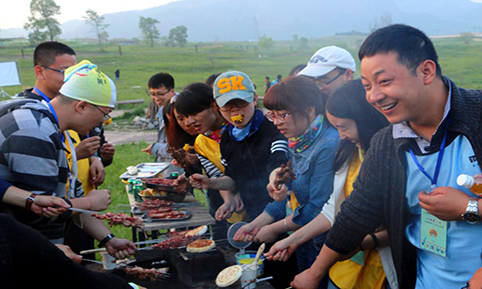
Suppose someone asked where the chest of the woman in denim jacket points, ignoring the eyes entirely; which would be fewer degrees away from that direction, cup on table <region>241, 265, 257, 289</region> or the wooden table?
the cup on table

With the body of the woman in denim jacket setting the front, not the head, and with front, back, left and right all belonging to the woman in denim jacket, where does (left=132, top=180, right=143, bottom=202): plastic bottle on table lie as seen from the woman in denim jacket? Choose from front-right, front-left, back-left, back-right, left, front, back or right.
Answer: right

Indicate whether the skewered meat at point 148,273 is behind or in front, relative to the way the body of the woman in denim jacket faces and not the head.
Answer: in front

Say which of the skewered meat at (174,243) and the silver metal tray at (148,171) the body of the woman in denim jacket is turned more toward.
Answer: the skewered meat

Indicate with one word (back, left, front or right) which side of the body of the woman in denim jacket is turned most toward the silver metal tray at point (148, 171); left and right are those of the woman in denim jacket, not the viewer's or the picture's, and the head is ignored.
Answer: right

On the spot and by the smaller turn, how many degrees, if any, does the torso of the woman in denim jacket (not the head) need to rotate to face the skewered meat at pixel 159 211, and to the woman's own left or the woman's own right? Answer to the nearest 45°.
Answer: approximately 90° to the woman's own right

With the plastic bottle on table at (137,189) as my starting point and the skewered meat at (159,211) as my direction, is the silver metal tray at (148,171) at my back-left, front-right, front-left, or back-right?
back-left

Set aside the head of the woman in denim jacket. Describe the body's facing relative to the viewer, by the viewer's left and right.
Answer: facing the viewer and to the left of the viewer

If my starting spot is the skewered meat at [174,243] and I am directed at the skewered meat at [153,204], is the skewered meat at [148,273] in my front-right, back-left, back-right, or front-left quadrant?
back-left

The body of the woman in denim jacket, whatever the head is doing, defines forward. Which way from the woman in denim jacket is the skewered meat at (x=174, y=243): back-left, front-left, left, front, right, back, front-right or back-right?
front-right

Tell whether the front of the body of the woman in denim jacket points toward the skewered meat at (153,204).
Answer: no
